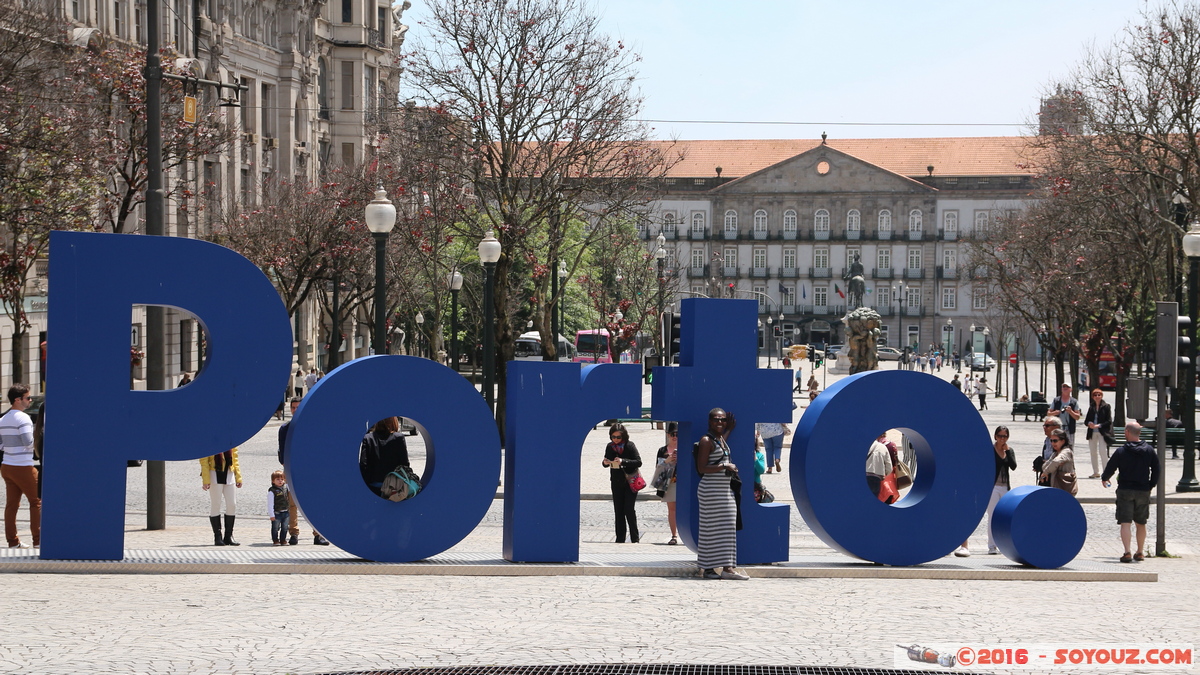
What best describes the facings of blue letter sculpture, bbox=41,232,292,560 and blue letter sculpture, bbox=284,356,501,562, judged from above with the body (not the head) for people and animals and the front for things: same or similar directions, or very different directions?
same or similar directions

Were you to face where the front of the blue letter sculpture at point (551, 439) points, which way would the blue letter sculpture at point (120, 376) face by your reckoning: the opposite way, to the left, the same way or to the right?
the same way

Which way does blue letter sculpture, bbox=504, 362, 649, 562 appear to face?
toward the camera

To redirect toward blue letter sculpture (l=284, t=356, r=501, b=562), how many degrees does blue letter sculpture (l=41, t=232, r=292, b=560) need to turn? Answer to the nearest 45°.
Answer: approximately 90° to its left

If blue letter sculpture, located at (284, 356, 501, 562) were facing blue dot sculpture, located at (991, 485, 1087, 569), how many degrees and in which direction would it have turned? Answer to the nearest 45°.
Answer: approximately 90° to its left

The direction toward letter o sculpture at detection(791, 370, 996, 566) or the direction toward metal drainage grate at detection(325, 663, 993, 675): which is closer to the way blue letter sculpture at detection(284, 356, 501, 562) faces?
the metal drainage grate

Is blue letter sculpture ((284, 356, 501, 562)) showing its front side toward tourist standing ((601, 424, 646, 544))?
no

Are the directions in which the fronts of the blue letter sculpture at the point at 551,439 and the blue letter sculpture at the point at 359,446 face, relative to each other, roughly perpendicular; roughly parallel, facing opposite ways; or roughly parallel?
roughly parallel

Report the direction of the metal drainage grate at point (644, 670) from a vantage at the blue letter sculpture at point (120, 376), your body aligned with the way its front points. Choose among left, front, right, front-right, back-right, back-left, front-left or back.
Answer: front-left

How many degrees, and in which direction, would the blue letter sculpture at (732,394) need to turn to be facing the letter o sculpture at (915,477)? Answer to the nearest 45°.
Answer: approximately 90° to its left

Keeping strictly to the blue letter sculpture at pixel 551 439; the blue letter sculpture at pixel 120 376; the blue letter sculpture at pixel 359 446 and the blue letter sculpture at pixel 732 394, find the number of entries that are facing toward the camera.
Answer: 4

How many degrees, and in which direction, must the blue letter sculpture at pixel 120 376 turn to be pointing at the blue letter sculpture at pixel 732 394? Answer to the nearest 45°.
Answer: approximately 90° to its left

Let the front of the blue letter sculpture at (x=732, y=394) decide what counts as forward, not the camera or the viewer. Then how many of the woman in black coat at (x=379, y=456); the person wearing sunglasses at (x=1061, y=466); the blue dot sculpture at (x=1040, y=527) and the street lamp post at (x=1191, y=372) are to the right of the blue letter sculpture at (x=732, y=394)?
1

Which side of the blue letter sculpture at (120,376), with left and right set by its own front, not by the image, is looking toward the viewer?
front

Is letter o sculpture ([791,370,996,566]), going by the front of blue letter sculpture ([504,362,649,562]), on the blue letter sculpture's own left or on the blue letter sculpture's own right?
on the blue letter sculpture's own left

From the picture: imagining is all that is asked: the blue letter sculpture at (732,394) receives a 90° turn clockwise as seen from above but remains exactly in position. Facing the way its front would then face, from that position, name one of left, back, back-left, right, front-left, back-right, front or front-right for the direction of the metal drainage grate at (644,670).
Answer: left
